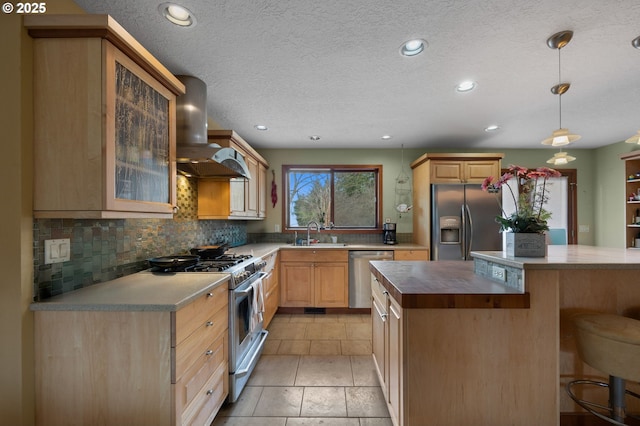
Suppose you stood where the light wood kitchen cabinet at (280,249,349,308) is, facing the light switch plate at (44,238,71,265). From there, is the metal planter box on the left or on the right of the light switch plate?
left

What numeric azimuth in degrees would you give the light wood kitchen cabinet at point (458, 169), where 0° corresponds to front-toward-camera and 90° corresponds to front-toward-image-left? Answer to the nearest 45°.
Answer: approximately 0°

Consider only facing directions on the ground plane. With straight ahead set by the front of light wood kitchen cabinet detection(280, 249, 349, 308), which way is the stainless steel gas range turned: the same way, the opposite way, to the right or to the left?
to the left

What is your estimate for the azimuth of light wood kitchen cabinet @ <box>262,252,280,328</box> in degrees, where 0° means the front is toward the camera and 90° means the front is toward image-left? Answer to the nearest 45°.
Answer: approximately 270°

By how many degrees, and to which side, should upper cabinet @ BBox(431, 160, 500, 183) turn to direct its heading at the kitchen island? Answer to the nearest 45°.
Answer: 0° — it already faces it

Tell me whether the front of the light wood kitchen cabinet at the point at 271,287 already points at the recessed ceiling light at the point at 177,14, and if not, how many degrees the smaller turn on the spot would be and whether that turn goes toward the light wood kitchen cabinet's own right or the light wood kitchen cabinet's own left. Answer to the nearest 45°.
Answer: approximately 90° to the light wood kitchen cabinet's own right

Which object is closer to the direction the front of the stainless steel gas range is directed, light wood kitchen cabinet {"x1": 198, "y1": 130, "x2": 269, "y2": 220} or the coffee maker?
the coffee maker

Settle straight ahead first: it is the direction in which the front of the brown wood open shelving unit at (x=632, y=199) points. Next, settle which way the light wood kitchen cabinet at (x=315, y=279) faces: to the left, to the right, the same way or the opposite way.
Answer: to the left

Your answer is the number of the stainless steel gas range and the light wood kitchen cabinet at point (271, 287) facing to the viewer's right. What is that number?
2
